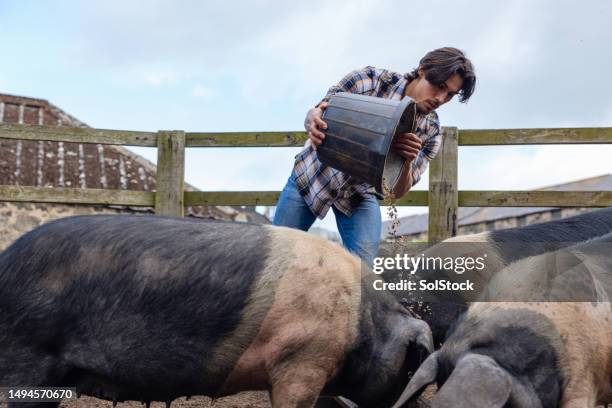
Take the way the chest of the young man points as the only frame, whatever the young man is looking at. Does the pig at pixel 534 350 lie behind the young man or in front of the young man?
in front

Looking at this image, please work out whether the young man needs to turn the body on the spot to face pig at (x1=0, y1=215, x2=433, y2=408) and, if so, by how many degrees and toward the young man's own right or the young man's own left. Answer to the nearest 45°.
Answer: approximately 90° to the young man's own right

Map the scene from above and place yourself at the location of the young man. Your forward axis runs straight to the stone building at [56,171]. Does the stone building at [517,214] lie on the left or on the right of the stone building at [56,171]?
right

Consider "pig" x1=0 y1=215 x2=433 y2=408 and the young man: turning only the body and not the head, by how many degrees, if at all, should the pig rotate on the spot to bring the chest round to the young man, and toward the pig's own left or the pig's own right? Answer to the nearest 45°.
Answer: approximately 45° to the pig's own left

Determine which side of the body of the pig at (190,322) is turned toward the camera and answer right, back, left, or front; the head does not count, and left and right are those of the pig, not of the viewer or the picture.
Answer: right

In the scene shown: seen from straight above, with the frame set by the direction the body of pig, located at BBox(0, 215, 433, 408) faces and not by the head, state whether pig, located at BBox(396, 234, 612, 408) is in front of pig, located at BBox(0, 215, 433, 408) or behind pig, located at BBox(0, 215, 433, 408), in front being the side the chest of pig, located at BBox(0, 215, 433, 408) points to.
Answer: in front

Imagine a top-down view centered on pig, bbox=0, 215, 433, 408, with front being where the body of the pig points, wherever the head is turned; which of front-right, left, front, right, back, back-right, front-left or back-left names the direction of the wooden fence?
left

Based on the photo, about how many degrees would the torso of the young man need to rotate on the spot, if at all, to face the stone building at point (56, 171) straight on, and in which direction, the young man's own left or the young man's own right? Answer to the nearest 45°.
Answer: approximately 180°

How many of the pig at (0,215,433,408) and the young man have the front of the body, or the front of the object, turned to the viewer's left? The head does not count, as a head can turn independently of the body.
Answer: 0

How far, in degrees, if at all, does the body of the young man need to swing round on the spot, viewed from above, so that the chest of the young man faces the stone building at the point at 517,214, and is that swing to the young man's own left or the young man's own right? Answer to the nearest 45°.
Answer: approximately 135° to the young man's own left

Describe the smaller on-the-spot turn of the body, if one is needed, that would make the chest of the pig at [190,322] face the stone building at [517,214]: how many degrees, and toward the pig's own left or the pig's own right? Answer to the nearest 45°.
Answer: approximately 45° to the pig's own left
